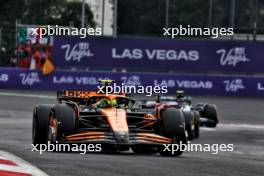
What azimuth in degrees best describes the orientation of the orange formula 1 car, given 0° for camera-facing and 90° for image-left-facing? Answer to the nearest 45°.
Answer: approximately 0°

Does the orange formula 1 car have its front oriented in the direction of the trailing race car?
no
